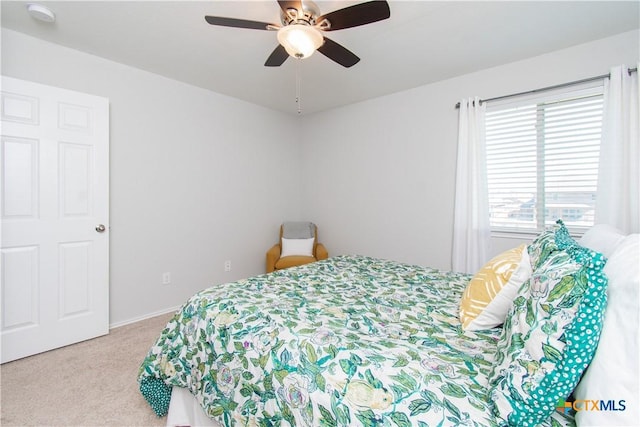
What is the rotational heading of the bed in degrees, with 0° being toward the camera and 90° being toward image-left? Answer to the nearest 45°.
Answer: approximately 135°

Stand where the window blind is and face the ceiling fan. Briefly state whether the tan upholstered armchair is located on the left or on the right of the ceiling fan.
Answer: right

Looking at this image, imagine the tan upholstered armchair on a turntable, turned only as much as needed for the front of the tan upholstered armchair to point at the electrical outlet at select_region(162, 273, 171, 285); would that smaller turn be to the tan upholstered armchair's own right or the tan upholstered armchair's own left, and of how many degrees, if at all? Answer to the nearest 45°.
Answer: approximately 45° to the tan upholstered armchair's own right

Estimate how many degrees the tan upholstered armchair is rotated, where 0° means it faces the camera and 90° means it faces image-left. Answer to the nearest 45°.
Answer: approximately 0°

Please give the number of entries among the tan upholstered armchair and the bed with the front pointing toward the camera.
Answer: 1

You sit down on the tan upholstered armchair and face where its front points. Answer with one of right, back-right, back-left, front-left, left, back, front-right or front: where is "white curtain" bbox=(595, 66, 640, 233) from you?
front-left

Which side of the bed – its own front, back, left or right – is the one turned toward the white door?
front

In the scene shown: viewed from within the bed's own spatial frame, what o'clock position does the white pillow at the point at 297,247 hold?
The white pillow is roughly at 1 o'clock from the bed.

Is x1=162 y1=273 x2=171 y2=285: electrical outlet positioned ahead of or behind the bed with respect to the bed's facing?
ahead
